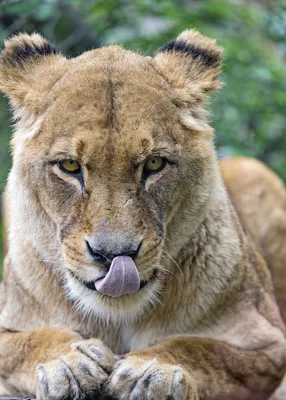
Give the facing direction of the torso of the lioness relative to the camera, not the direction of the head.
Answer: toward the camera
